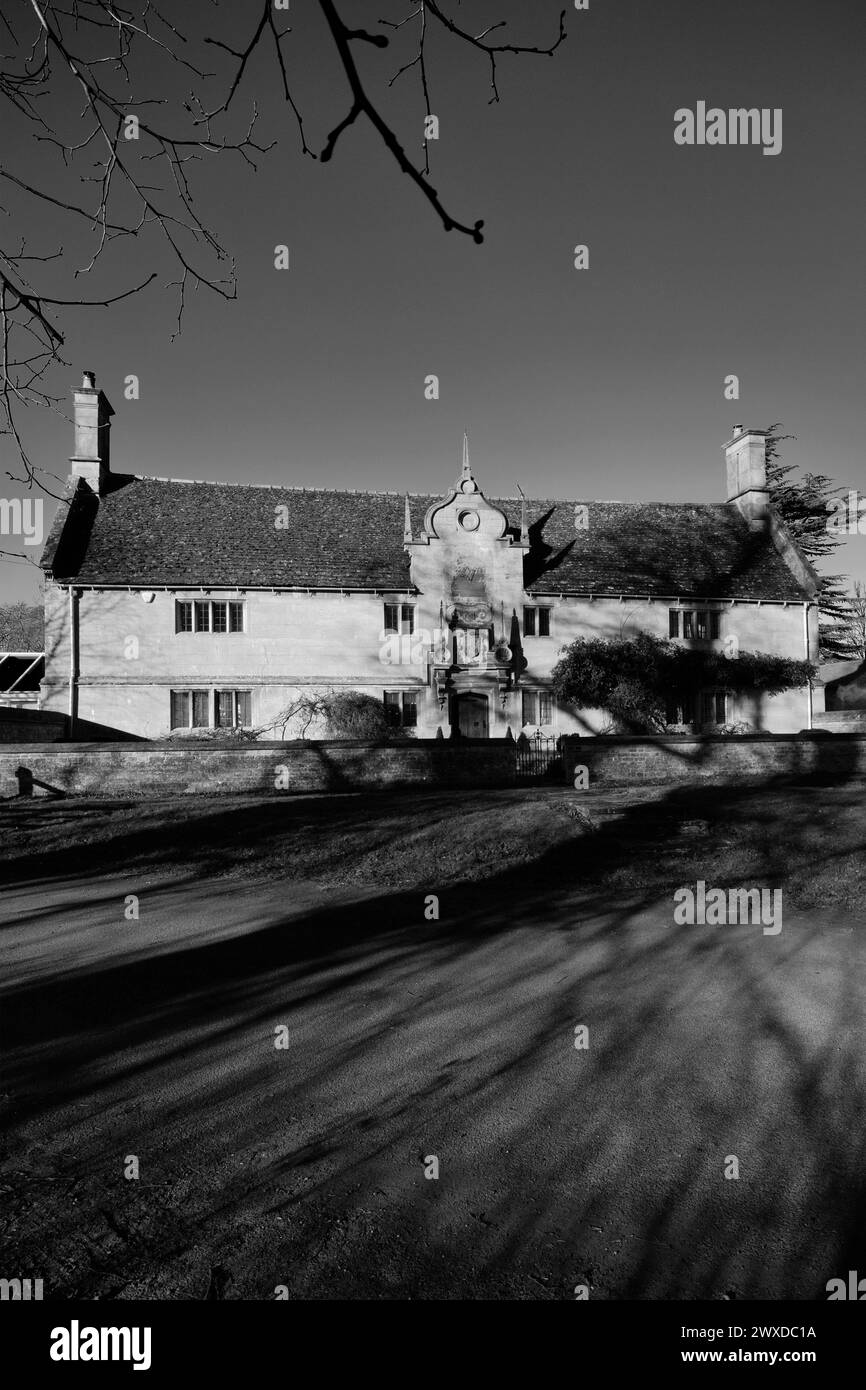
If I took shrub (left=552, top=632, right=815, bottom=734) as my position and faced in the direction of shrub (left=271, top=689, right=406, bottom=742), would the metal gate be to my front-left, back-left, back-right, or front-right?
front-left

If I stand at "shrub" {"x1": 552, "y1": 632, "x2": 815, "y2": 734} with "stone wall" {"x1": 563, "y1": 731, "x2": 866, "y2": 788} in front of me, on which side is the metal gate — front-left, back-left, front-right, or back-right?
front-right

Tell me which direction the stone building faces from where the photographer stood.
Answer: facing the viewer

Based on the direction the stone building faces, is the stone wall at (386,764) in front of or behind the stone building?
in front

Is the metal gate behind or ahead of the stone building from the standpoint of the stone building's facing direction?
ahead

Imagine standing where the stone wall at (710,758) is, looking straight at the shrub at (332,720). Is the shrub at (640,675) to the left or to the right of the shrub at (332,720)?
right

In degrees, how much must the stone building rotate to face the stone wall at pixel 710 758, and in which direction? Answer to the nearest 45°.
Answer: approximately 45° to its left
